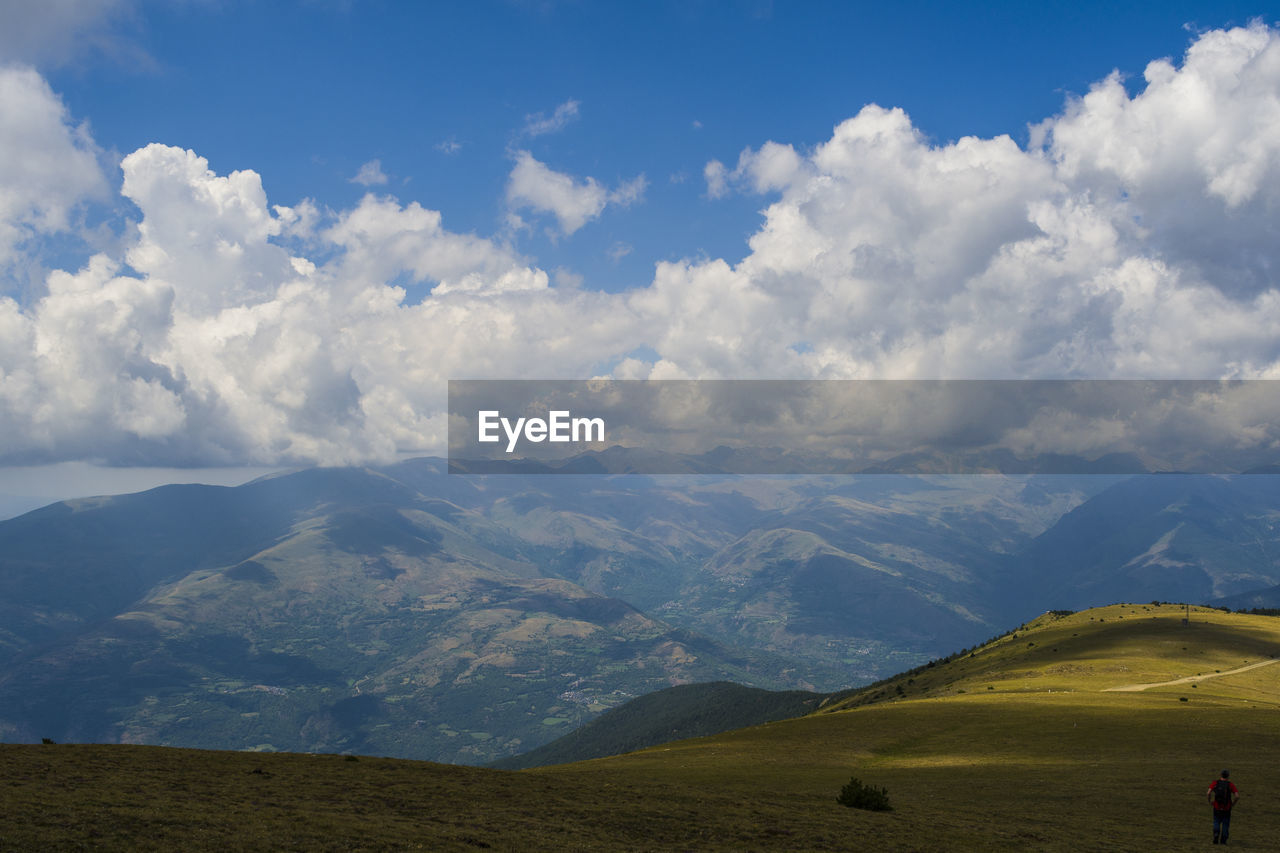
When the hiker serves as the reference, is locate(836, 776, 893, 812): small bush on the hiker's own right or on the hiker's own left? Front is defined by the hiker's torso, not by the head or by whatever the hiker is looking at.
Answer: on the hiker's own left

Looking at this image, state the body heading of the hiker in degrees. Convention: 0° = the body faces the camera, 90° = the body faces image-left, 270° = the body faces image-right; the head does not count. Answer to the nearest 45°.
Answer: approximately 180°
